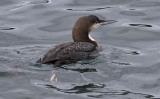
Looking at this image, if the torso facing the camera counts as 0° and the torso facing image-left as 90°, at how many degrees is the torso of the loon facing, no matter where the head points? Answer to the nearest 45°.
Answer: approximately 270°
